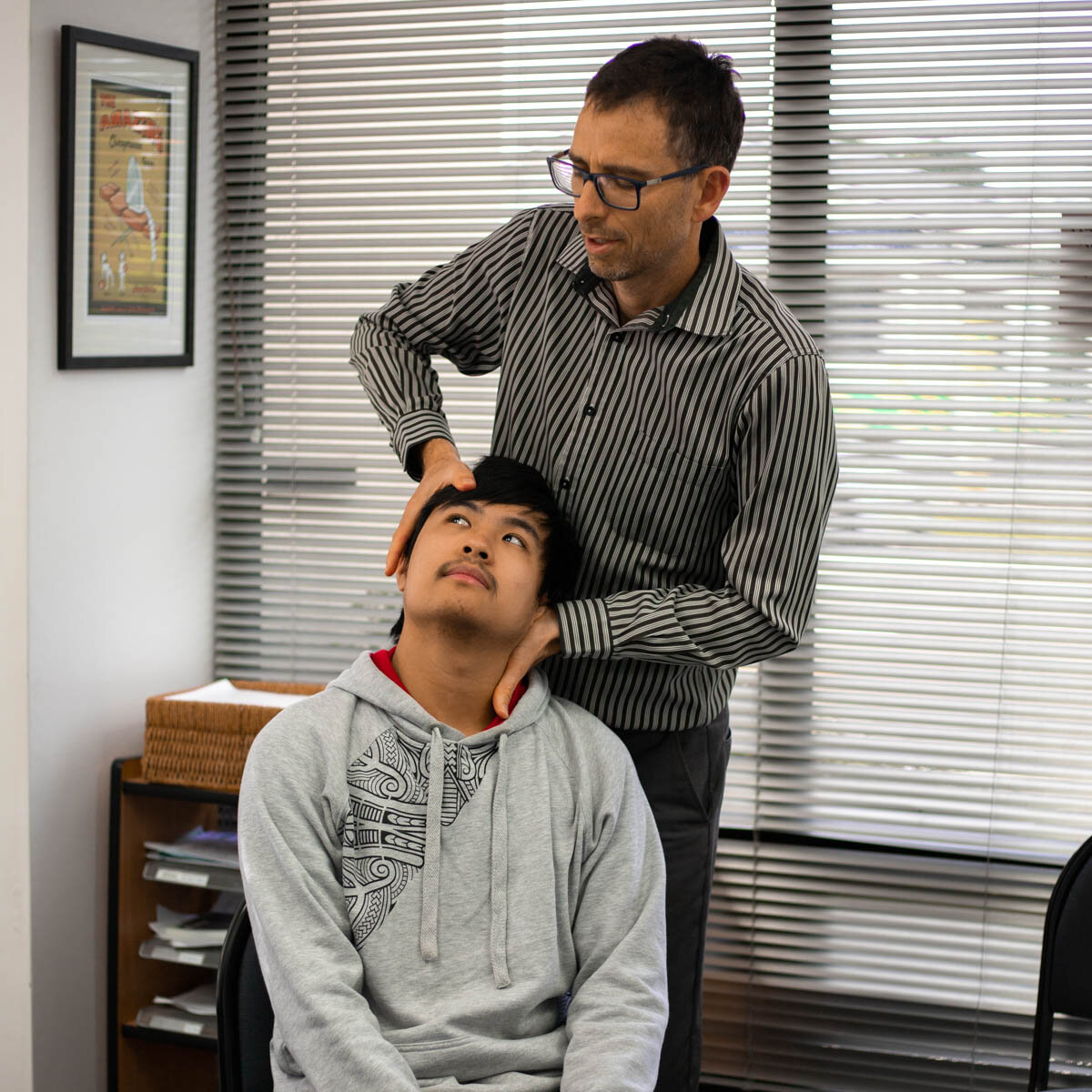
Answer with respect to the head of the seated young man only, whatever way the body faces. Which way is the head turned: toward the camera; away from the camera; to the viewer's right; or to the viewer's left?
toward the camera

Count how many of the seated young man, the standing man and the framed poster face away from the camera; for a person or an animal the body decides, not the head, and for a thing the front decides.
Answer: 0

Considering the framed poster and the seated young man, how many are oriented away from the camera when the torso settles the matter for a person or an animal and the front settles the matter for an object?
0

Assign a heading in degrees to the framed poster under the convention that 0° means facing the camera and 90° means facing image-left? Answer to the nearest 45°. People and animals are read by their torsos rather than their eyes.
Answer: approximately 315°

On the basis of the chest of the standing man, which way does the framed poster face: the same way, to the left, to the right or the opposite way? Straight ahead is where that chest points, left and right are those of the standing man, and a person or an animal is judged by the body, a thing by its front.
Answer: to the left

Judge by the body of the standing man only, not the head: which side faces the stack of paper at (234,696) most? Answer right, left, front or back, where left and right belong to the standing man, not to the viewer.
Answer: right

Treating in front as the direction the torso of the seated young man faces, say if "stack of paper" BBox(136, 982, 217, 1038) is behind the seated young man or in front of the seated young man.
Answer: behind

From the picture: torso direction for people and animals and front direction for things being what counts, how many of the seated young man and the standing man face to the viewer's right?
0

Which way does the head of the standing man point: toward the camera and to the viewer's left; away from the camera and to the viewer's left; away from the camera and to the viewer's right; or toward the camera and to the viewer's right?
toward the camera and to the viewer's left

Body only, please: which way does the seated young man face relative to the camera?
toward the camera
